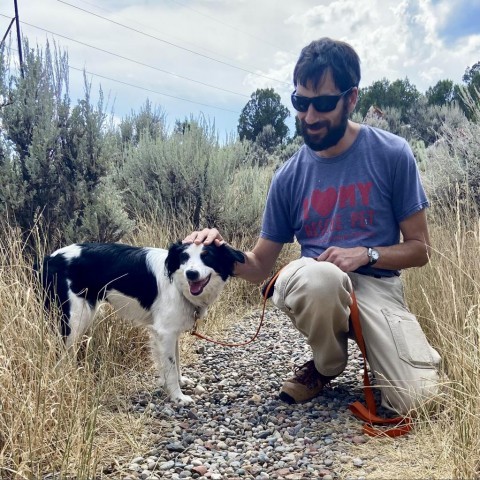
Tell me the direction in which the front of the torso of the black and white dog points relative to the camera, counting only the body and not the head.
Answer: to the viewer's right

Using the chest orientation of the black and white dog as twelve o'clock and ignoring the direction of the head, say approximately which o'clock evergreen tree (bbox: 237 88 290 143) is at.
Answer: The evergreen tree is roughly at 9 o'clock from the black and white dog.
